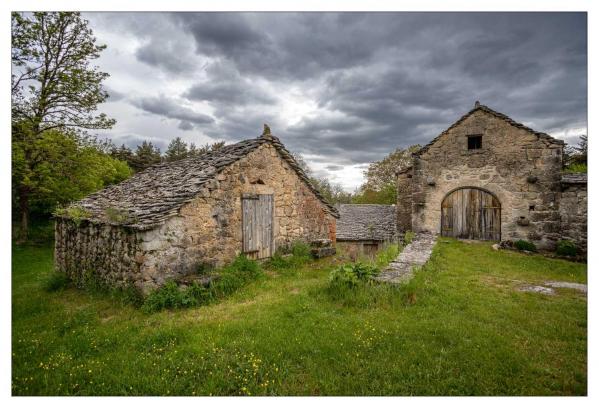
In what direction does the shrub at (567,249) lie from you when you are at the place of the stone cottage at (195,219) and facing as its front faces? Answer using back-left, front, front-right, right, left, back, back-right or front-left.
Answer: front-left

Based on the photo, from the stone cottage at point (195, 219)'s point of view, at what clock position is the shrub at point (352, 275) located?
The shrub is roughly at 12 o'clock from the stone cottage.

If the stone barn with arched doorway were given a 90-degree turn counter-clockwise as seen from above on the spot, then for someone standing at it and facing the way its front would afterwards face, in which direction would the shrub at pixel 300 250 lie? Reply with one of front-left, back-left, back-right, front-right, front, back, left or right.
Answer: back-right

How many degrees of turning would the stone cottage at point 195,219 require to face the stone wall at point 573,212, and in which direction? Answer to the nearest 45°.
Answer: approximately 45° to its left

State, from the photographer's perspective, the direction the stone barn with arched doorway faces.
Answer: facing the viewer

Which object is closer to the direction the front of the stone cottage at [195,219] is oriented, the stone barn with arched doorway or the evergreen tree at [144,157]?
the stone barn with arched doorway

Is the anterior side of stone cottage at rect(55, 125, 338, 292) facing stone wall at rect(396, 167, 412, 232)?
no

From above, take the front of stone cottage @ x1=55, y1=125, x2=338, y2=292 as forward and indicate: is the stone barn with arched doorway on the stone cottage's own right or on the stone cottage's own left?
on the stone cottage's own left

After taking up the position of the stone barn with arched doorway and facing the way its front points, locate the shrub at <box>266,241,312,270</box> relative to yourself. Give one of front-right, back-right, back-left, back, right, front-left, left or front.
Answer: front-right

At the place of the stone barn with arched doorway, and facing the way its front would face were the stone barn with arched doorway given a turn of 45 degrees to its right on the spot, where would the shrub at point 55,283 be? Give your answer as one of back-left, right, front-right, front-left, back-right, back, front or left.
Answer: front

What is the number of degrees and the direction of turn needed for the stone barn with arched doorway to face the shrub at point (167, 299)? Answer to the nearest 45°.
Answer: approximately 45° to its right

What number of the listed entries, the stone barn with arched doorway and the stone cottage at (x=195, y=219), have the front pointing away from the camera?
0

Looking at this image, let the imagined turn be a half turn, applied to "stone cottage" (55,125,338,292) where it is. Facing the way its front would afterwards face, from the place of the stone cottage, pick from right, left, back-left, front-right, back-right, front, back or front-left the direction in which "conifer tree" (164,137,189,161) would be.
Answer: front-right

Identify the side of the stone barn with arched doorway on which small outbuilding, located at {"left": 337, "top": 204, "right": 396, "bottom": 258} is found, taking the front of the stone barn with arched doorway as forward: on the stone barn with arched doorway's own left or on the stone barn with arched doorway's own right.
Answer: on the stone barn with arched doorway's own right

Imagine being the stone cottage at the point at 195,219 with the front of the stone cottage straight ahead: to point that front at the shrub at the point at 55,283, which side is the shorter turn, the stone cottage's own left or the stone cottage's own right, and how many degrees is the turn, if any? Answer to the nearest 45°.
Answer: approximately 135° to the stone cottage's own right

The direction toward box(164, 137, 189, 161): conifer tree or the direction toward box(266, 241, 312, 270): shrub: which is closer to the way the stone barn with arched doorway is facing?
the shrub

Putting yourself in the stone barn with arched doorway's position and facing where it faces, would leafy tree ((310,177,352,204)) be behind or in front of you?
behind
